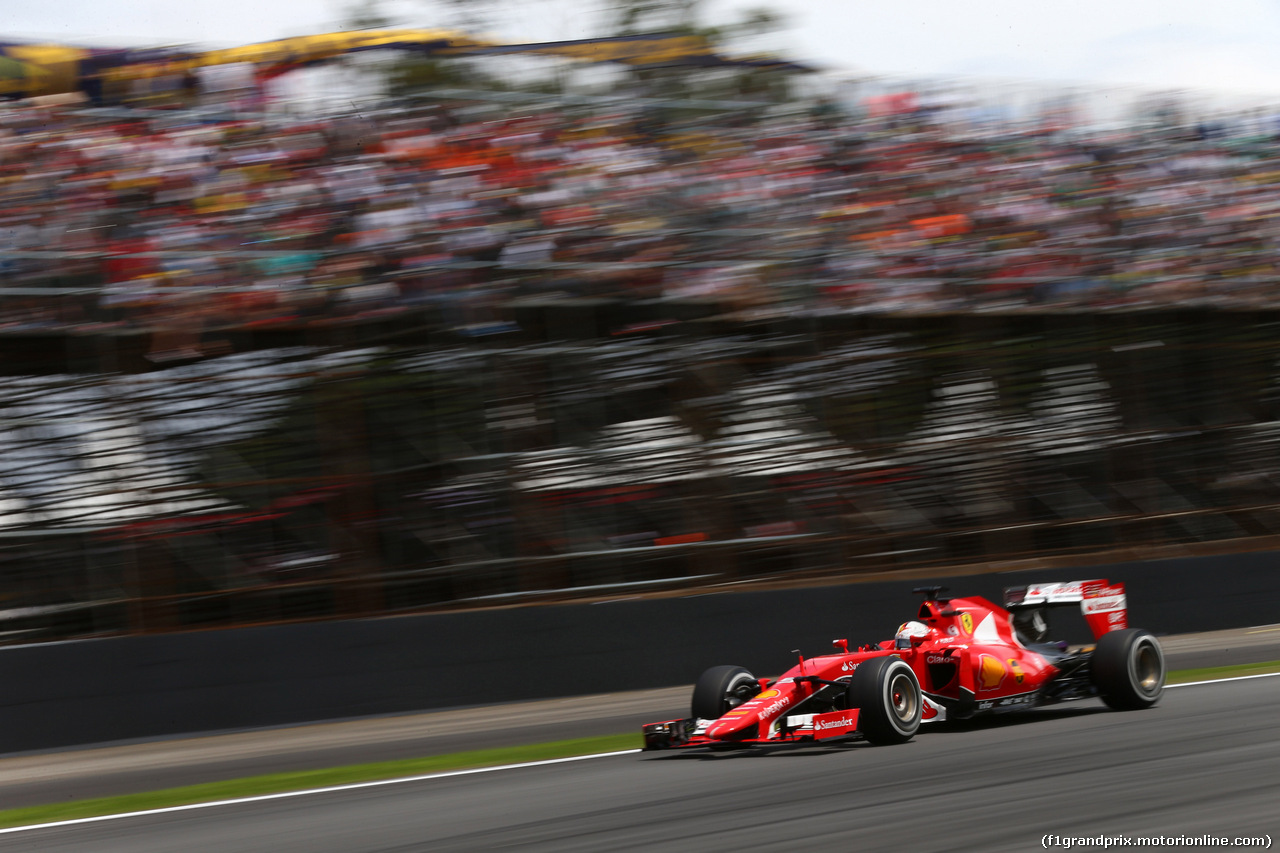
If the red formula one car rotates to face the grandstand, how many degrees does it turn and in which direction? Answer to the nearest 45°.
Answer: approximately 90° to its right

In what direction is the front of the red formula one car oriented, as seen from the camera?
facing the viewer and to the left of the viewer
